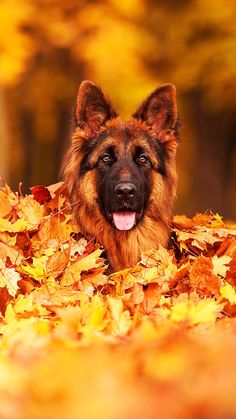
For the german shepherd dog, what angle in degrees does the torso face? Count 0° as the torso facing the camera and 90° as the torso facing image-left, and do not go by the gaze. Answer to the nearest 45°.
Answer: approximately 0°

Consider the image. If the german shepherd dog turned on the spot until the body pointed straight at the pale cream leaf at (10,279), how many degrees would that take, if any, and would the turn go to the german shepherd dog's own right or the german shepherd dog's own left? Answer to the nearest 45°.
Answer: approximately 45° to the german shepherd dog's own right

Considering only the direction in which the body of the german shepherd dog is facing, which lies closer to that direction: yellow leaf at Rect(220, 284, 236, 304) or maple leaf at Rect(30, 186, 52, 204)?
the yellow leaf

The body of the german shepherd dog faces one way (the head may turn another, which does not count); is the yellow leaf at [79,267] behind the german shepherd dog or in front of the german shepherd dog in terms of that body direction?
in front

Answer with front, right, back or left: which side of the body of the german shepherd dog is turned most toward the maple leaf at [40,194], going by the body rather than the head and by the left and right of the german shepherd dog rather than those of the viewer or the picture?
right

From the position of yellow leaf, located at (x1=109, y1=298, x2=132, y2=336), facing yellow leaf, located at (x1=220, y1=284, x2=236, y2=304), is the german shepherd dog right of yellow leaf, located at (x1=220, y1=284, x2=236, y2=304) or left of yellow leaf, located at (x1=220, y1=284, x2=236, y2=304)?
left

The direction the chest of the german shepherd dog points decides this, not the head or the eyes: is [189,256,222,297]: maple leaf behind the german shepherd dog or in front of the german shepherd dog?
in front

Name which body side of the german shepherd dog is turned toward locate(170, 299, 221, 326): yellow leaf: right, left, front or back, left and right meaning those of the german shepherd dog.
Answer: front

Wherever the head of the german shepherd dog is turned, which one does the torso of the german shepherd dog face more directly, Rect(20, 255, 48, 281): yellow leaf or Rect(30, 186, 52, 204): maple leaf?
the yellow leaf

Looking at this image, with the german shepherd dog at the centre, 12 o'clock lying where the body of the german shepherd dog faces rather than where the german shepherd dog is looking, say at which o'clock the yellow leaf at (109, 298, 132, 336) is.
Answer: The yellow leaf is roughly at 12 o'clock from the german shepherd dog.

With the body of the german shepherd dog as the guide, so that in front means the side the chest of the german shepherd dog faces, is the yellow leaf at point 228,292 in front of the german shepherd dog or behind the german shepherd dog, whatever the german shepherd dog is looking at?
in front

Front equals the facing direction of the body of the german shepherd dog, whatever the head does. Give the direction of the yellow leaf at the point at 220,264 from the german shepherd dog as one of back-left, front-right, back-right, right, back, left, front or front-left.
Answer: front-left
